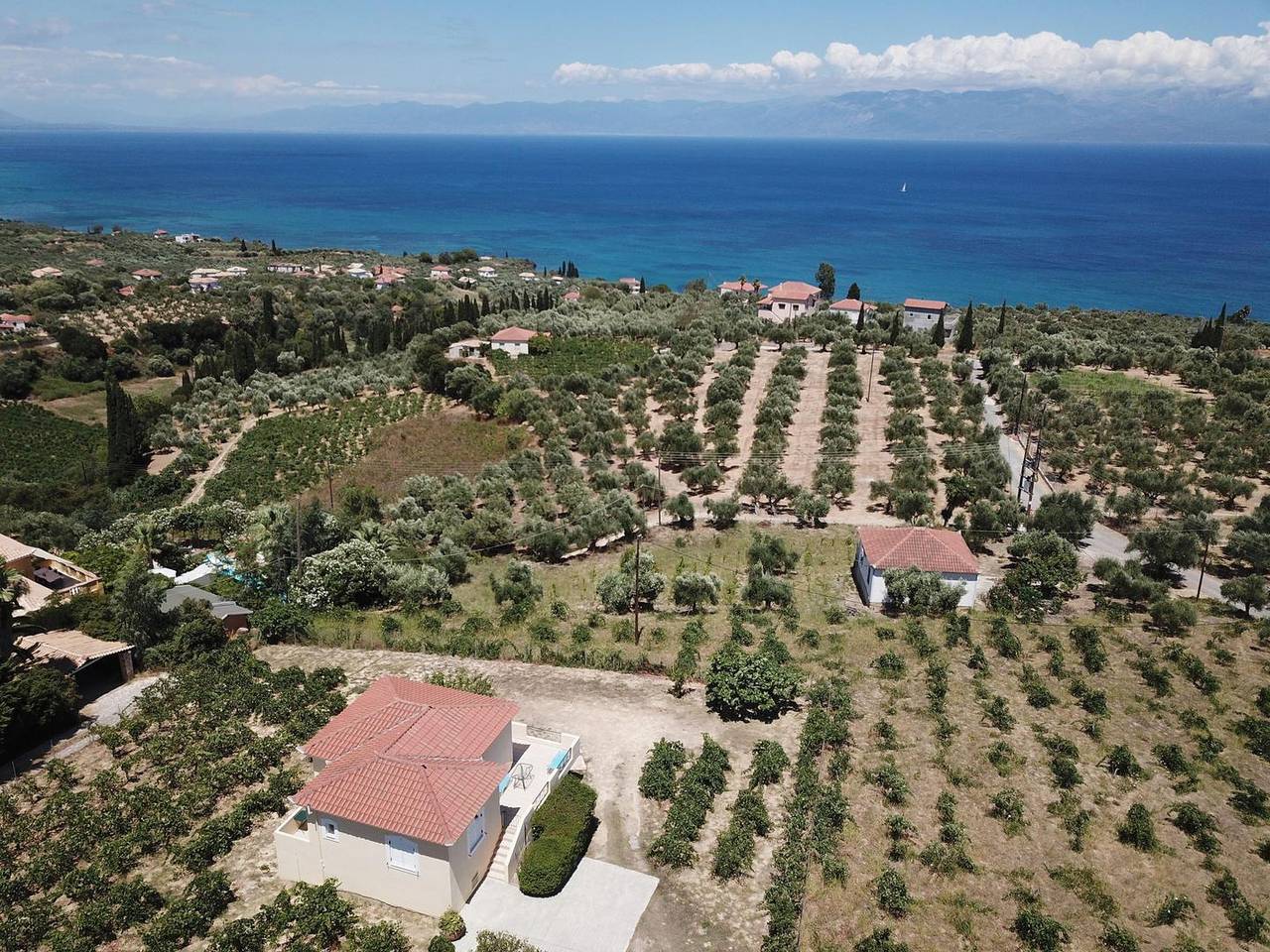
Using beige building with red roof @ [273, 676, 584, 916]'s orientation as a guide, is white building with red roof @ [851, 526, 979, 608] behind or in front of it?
in front

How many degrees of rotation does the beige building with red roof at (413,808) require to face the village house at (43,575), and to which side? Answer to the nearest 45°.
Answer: approximately 135° to its left

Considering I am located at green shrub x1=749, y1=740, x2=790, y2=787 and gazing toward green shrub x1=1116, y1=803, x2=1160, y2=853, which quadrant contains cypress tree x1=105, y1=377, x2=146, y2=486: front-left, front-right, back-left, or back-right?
back-left

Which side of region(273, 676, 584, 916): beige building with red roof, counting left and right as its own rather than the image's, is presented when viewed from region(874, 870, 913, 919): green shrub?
front

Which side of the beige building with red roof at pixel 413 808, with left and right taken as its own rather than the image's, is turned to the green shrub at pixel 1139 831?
front

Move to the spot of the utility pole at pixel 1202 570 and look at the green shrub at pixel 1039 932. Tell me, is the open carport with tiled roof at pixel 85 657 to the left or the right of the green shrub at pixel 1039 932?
right

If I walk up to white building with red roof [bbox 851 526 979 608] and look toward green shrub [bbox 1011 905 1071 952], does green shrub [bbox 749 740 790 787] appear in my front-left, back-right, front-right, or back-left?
front-right

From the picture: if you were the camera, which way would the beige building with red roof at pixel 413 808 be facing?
facing to the right of the viewer

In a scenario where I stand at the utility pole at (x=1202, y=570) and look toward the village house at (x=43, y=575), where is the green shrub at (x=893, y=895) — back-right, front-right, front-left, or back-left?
front-left

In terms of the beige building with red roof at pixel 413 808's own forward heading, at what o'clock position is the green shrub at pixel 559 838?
The green shrub is roughly at 12 o'clock from the beige building with red roof.

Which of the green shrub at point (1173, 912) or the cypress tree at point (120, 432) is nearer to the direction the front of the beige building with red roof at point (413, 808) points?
the green shrub

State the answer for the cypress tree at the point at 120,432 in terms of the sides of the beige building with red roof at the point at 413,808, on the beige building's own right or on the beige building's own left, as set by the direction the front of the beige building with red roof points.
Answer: on the beige building's own left

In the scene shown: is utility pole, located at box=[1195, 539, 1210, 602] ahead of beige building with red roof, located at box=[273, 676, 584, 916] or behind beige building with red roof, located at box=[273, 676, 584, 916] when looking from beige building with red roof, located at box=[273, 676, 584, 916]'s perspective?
ahead

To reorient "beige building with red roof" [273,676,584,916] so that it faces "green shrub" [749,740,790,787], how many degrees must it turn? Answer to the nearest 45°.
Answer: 0° — it already faces it

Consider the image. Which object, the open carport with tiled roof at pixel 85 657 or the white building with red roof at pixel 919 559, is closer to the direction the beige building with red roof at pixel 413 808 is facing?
the white building with red roof
